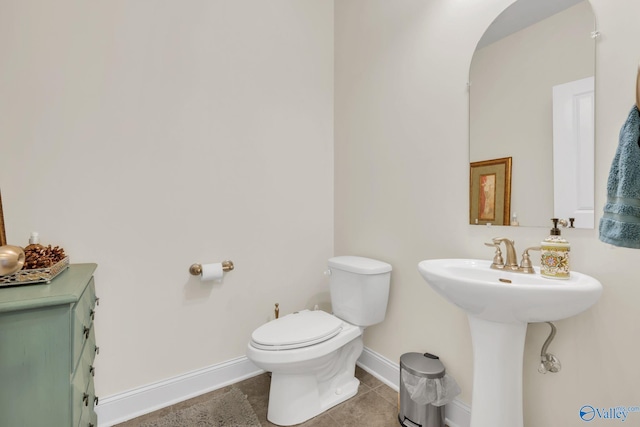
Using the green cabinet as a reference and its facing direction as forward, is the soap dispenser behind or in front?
in front

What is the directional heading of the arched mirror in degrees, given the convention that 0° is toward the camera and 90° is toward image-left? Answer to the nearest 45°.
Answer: approximately 45°

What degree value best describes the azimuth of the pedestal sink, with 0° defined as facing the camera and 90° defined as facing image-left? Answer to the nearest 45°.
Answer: approximately 45°

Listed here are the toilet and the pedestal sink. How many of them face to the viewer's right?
0

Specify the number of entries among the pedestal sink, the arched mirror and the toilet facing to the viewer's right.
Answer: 0

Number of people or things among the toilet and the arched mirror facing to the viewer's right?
0

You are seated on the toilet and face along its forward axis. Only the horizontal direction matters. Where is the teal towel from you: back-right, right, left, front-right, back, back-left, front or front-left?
left

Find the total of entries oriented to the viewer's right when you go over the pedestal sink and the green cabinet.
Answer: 1

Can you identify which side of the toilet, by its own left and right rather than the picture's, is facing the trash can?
left

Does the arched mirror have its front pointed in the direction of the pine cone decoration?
yes

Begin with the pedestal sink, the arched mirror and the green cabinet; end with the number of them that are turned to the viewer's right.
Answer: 1

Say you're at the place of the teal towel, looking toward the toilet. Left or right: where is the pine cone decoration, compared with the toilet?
left

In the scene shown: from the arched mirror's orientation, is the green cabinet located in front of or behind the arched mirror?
in front

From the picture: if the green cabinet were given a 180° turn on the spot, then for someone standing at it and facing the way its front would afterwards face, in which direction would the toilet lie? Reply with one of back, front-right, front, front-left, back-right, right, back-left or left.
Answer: back

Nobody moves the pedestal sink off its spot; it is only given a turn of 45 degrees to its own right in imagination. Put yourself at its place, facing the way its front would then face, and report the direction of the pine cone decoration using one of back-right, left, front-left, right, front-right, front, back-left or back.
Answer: front-left

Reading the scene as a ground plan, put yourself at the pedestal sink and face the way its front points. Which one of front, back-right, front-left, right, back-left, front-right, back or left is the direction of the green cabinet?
front

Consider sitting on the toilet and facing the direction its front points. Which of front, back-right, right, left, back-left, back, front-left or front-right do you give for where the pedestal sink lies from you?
left

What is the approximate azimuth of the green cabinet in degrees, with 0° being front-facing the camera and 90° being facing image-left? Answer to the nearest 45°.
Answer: approximately 270°
